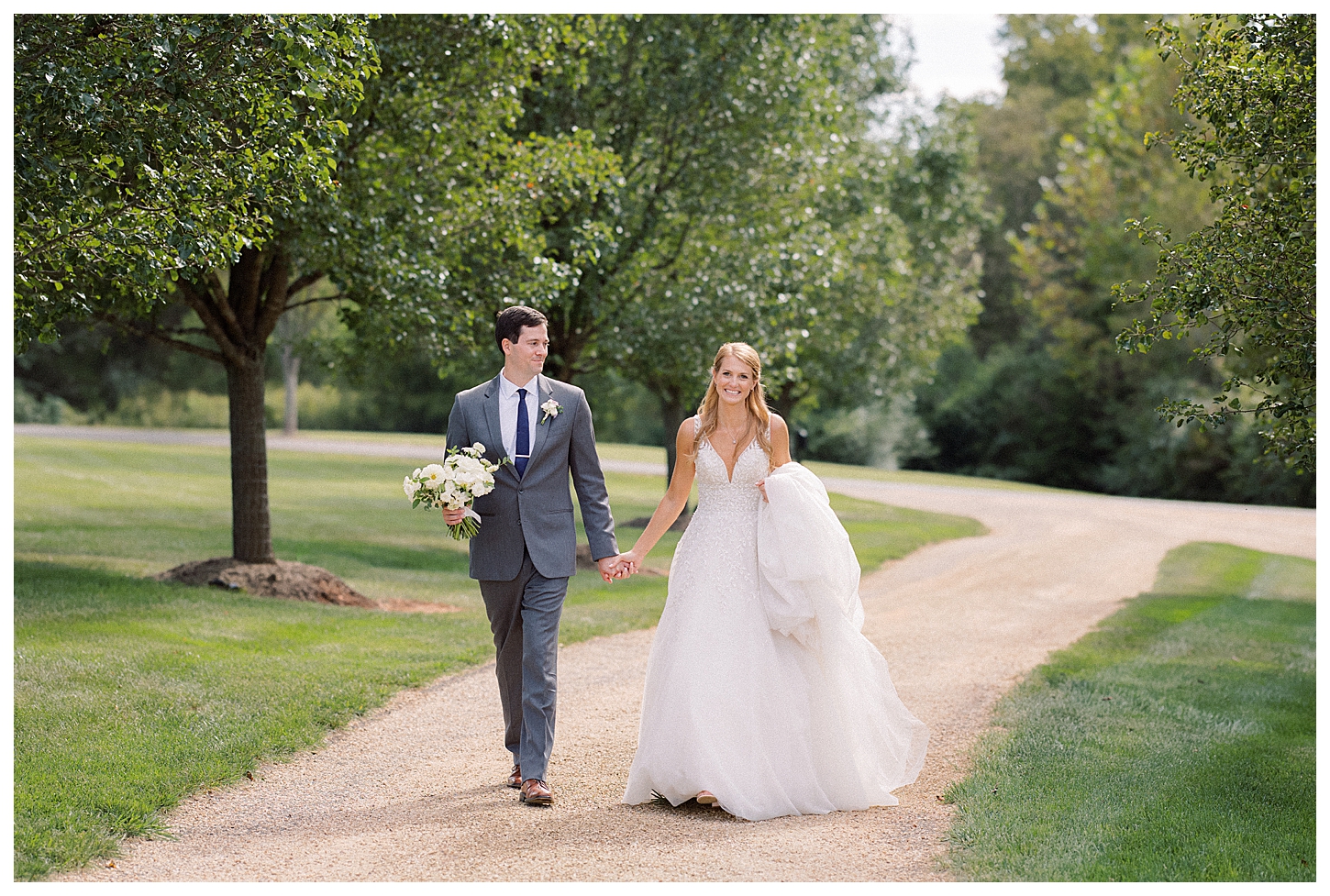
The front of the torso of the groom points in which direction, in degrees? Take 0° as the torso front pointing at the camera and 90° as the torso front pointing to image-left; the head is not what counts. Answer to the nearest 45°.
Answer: approximately 0°

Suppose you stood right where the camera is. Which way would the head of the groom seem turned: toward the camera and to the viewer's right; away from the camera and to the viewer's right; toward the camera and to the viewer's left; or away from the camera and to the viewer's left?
toward the camera and to the viewer's right

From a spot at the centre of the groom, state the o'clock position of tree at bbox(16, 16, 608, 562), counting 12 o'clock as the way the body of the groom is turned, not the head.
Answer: The tree is roughly at 5 o'clock from the groom.

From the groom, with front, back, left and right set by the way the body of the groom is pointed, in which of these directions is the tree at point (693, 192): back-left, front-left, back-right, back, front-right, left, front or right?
back

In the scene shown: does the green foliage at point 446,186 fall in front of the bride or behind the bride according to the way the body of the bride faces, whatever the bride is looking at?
behind

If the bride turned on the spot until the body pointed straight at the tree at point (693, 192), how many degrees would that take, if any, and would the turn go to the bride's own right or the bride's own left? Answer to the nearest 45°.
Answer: approximately 180°

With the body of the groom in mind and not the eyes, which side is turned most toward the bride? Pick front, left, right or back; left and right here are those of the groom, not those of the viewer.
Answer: left

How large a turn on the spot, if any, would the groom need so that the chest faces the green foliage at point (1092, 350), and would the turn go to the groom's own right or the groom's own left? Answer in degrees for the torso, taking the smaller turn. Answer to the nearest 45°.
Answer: approximately 135° to the groom's own left

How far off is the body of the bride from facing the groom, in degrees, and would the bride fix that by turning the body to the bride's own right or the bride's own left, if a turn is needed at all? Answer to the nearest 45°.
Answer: approximately 90° to the bride's own right

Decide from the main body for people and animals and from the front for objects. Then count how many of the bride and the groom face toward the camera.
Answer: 2
